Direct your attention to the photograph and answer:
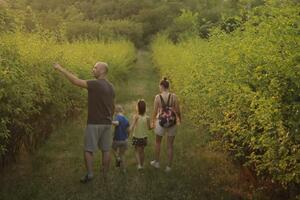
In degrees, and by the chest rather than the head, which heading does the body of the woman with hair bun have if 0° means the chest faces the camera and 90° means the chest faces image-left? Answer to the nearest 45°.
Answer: approximately 180°

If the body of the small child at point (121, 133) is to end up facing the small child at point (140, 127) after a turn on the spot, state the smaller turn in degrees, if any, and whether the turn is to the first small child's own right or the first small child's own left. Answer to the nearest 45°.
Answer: approximately 90° to the first small child's own right

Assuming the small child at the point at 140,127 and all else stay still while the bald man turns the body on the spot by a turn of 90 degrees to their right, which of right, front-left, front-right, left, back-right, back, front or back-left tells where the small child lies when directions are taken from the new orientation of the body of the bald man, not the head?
front

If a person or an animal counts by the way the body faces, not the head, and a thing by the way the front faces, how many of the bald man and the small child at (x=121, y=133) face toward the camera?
0

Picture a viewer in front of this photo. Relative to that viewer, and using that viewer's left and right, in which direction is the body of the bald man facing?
facing away from the viewer and to the left of the viewer

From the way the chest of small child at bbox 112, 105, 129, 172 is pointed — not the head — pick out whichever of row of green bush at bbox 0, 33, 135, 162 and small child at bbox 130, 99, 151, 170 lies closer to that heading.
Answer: the row of green bush

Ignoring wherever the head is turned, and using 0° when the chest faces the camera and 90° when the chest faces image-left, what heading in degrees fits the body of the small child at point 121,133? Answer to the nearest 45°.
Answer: approximately 135°

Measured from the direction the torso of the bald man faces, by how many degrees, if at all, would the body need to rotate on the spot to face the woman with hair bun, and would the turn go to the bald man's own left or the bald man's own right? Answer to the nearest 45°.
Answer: approximately 90° to the bald man's own right

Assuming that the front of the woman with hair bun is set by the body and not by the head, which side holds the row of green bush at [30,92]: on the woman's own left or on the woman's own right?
on the woman's own left

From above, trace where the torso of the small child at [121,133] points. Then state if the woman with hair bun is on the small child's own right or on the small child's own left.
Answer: on the small child's own right

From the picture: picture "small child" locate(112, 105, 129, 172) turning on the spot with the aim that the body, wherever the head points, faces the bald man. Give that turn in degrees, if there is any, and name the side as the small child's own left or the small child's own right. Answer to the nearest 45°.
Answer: approximately 90° to the small child's own left
